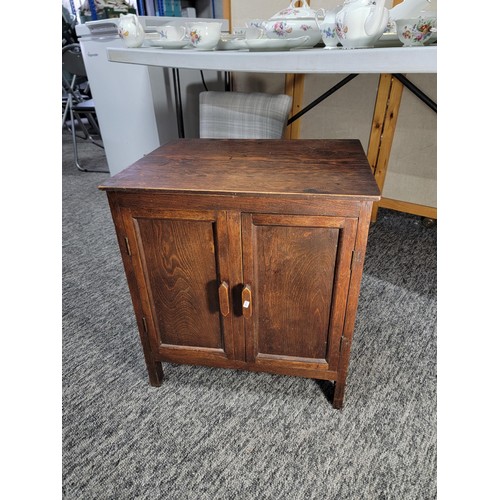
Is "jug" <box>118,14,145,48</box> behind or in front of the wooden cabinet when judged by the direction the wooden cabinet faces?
behind

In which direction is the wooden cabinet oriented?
toward the camera

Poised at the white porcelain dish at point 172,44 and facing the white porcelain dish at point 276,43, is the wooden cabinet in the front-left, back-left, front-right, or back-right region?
front-right

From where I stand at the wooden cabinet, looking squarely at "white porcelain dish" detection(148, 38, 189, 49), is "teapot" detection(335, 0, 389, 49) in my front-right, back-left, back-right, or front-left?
front-right

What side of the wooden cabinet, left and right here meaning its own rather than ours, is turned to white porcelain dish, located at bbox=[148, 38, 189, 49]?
back
